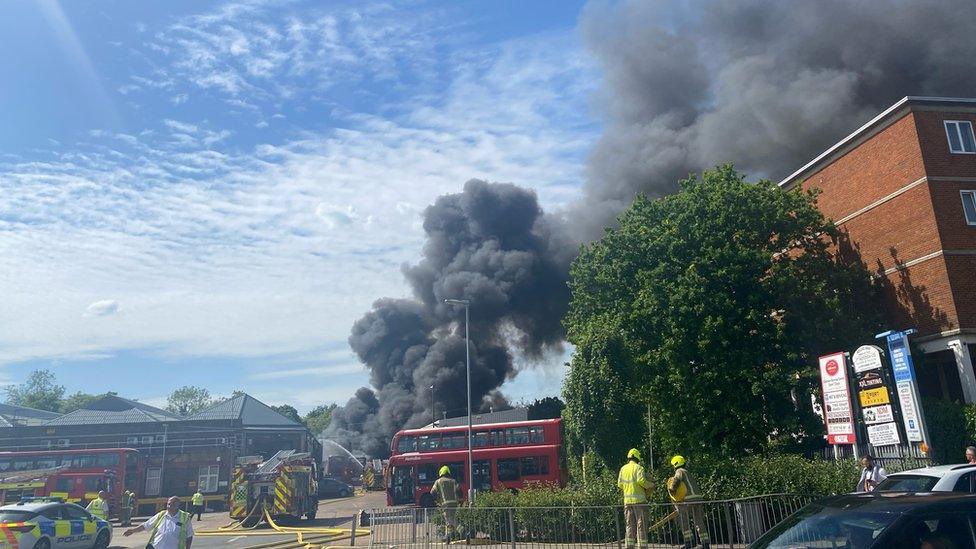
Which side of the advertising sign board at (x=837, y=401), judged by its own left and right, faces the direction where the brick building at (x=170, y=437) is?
right

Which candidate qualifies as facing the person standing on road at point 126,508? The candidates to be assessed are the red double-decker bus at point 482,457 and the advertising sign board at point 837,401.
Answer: the red double-decker bus

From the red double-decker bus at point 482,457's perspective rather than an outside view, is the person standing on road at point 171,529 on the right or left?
on its left

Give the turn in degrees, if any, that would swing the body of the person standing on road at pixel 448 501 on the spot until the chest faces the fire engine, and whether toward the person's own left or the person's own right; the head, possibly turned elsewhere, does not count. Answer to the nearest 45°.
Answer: approximately 45° to the person's own left

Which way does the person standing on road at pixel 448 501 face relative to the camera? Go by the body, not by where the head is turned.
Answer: away from the camera

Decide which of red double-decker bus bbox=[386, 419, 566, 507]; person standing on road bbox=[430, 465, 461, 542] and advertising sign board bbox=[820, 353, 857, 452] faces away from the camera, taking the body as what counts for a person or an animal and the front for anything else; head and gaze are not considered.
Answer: the person standing on road

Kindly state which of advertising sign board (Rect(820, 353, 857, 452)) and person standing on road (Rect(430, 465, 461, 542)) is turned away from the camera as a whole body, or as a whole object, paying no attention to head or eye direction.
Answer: the person standing on road

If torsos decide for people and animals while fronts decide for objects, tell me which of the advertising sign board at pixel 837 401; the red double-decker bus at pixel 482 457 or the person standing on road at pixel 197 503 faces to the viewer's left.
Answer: the red double-decker bus

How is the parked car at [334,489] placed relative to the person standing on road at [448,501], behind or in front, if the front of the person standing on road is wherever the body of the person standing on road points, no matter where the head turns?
in front

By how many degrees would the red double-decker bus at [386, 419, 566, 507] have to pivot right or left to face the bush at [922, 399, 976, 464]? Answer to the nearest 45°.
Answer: approximately 135° to its left
